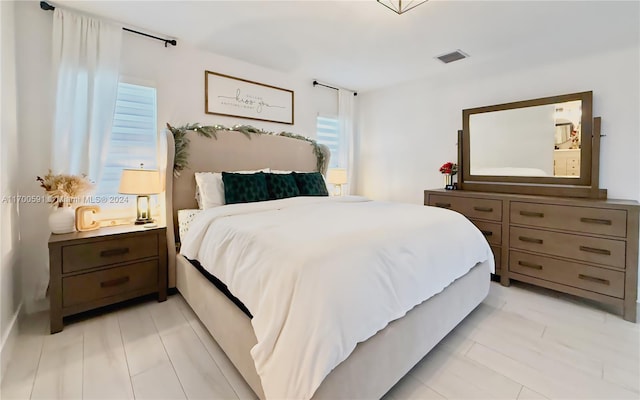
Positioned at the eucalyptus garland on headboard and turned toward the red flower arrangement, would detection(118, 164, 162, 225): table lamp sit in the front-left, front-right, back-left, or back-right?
back-right

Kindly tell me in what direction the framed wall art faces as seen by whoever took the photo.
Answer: facing the viewer and to the right of the viewer

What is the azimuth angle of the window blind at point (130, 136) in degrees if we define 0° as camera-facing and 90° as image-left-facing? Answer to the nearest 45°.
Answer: approximately 315°

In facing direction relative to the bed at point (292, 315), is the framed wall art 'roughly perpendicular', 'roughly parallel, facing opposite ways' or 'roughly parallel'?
roughly parallel

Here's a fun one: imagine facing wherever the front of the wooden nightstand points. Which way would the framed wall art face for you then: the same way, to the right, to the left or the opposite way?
the same way

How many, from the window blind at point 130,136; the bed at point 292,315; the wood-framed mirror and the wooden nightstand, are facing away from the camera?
0

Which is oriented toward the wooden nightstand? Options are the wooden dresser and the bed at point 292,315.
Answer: the wooden dresser

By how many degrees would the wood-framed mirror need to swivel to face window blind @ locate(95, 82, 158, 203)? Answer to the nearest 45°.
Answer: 0° — it already faces it

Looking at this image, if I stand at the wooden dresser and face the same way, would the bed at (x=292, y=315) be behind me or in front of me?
in front

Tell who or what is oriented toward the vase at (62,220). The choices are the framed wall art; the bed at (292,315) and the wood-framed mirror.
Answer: the wood-framed mirror

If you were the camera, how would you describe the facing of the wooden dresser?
facing the viewer and to the left of the viewer

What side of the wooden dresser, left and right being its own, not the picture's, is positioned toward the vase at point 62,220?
front

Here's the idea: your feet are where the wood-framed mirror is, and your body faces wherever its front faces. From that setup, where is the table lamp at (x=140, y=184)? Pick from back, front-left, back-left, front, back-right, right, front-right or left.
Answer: front

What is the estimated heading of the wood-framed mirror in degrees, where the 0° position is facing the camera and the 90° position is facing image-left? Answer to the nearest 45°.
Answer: approximately 45°

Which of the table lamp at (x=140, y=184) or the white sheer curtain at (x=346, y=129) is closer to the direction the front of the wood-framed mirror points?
the table lamp
